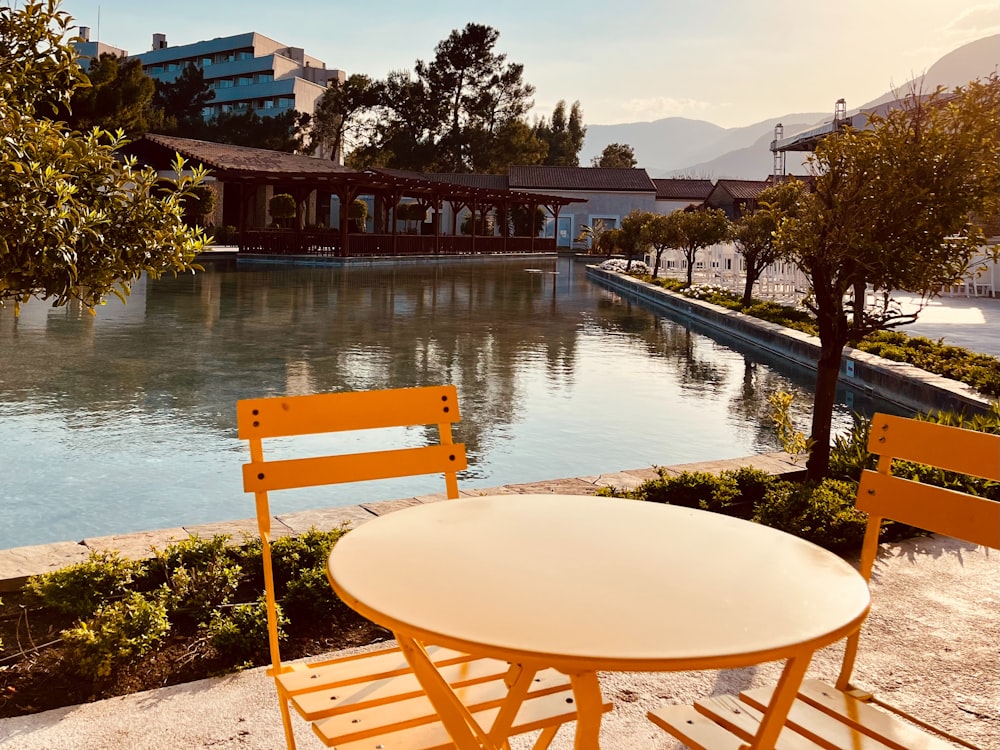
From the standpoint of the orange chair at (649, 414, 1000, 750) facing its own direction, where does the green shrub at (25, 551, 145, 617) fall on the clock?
The green shrub is roughly at 2 o'clock from the orange chair.

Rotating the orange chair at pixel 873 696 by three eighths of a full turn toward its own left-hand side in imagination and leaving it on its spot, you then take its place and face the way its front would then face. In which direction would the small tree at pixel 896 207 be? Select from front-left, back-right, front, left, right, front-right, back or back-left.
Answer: left

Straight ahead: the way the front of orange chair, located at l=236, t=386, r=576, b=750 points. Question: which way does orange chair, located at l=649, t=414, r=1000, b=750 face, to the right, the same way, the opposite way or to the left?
to the right

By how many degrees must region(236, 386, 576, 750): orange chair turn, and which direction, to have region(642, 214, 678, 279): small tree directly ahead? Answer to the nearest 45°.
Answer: approximately 135° to its left

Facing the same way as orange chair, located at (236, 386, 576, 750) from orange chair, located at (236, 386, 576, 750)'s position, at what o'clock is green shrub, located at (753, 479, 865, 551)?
The green shrub is roughly at 9 o'clock from the orange chair.

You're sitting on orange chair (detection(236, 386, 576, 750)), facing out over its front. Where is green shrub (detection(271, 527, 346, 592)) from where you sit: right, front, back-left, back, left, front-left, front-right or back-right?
back-left

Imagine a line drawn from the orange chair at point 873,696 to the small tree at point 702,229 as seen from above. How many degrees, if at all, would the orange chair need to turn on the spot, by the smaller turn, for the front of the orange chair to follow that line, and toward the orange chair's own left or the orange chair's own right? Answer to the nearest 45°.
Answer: approximately 135° to the orange chair's own right

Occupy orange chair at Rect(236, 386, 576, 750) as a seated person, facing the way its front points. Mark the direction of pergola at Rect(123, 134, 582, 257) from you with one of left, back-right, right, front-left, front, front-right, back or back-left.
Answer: back-left

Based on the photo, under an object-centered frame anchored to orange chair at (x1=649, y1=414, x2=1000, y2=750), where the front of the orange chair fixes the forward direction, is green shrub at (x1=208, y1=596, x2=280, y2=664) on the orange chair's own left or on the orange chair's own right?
on the orange chair's own right

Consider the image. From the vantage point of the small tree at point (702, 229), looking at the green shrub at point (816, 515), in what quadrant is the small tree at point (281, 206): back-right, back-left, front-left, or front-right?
back-right

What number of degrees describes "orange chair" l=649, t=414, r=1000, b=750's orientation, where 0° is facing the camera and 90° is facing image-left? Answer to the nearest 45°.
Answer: approximately 45°

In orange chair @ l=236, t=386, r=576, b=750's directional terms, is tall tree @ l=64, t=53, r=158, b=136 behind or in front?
behind
